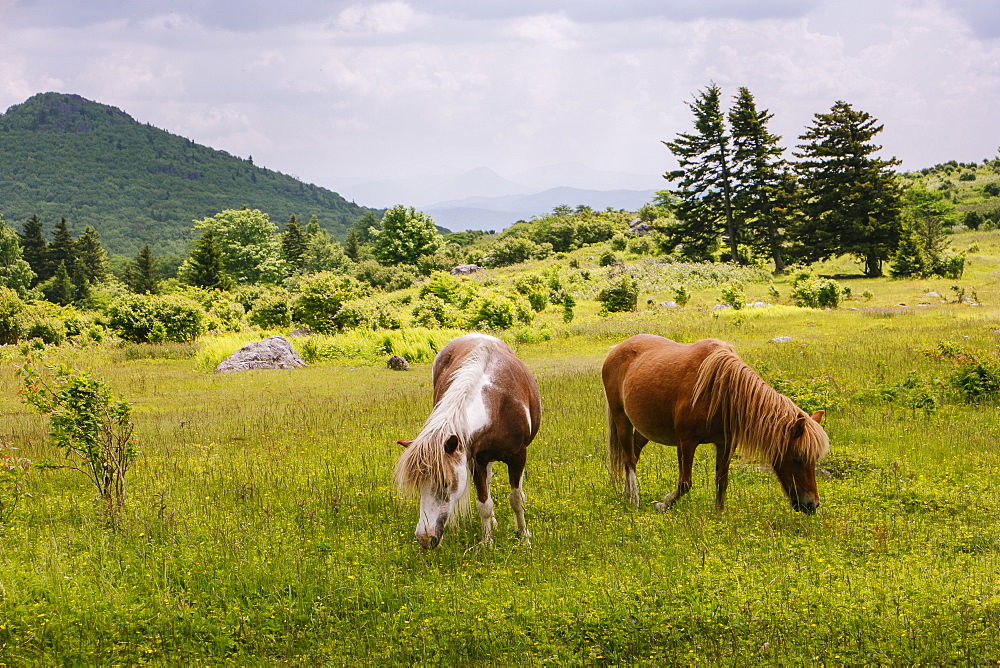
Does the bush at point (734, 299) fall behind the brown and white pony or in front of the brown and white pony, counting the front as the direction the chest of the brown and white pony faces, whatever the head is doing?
behind

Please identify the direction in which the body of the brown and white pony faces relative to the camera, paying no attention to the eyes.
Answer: toward the camera

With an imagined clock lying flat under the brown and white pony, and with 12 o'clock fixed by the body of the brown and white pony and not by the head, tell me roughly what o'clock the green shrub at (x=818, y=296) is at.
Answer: The green shrub is roughly at 7 o'clock from the brown and white pony.

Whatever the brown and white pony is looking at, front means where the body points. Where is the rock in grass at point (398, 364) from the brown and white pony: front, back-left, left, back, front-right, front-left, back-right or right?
back

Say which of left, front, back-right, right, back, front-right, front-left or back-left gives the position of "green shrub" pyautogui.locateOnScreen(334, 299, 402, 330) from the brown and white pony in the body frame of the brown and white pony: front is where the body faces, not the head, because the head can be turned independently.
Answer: back

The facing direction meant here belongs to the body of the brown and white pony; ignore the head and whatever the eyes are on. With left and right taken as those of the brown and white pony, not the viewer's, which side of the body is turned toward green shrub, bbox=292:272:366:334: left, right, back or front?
back

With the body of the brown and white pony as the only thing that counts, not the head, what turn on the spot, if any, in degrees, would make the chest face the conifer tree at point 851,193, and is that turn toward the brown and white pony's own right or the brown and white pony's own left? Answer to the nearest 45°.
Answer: approximately 135° to the brown and white pony's own left

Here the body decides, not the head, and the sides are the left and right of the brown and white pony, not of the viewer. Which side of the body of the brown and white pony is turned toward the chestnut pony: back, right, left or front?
left
